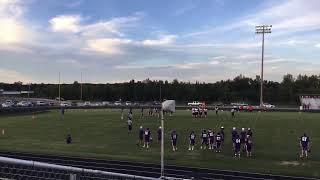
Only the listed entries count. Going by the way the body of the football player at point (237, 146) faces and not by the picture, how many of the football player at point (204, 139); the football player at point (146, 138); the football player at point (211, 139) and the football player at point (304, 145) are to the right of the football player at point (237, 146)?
1

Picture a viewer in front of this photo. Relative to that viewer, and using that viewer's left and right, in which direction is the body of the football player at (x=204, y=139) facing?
facing away from the viewer

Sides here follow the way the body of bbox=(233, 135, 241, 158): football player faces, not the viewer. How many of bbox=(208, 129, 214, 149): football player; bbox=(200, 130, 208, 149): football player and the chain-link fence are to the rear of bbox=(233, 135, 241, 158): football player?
1

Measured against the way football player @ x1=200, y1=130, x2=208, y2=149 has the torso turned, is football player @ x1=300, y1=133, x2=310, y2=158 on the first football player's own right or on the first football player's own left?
on the first football player's own right

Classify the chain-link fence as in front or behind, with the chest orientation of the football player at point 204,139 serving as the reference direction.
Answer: behind

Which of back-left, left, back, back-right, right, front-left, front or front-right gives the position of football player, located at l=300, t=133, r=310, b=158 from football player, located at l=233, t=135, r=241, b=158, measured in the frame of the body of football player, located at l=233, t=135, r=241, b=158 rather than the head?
right

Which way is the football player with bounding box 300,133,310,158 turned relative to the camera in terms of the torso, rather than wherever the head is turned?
away from the camera

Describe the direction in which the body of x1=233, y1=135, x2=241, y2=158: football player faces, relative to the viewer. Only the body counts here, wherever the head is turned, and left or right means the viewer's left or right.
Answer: facing away from the viewer

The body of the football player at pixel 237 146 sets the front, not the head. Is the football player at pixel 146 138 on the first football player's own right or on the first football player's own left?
on the first football player's own left
